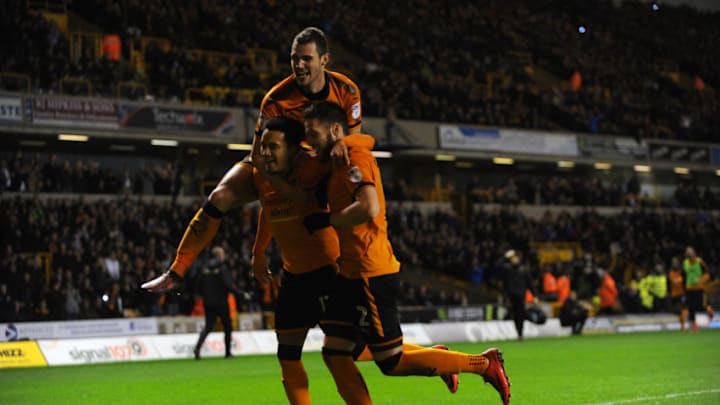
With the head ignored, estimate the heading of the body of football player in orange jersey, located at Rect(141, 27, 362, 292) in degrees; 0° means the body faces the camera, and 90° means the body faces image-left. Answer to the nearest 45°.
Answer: approximately 45°

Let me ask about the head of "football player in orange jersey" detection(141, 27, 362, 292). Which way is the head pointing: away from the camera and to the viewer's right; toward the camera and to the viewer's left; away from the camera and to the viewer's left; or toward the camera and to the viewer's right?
toward the camera and to the viewer's left

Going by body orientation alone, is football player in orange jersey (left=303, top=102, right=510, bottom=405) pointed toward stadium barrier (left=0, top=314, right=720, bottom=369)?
no

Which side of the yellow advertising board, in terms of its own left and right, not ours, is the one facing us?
front

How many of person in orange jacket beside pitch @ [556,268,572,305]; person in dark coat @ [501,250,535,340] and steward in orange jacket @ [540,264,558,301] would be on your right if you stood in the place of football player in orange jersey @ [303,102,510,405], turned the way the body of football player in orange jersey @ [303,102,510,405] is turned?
3

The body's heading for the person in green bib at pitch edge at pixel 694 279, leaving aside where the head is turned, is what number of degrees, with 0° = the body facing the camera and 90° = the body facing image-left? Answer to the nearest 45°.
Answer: approximately 45°

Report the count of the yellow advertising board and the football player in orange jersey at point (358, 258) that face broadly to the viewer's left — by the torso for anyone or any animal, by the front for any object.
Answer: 1

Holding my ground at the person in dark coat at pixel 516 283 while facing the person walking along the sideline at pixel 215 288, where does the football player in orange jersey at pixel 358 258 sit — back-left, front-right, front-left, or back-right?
front-left

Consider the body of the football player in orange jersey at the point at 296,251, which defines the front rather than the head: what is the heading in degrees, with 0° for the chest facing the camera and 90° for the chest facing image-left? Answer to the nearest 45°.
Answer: approximately 45°

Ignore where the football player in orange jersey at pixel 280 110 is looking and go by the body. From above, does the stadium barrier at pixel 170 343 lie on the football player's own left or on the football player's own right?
on the football player's own right

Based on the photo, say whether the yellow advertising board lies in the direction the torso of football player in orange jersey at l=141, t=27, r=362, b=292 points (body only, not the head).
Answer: no

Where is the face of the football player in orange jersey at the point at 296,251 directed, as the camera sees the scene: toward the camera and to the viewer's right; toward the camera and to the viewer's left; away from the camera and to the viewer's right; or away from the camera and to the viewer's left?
toward the camera and to the viewer's left
